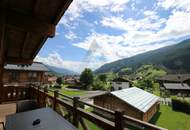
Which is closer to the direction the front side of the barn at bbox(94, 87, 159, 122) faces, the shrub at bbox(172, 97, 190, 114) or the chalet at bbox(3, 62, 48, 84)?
the chalet

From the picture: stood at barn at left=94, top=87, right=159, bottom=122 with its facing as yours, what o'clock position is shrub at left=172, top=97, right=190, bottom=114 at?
The shrub is roughly at 6 o'clock from the barn.

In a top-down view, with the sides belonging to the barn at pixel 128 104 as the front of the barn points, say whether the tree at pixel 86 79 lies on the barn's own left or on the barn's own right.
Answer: on the barn's own right

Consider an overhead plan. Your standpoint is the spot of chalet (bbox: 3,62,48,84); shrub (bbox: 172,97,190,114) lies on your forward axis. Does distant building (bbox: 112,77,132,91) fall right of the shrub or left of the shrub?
left

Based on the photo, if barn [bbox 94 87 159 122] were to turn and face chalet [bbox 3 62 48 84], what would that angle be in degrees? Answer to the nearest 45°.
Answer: approximately 45° to its right

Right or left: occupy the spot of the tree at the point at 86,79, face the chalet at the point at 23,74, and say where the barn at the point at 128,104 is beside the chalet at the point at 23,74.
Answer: left

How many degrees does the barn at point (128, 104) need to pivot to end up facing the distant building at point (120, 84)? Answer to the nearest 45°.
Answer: approximately 135° to its right

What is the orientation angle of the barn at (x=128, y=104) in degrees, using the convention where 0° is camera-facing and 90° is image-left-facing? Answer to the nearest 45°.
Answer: approximately 45°

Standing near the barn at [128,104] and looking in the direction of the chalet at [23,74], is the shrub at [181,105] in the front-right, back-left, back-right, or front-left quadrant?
back-right
